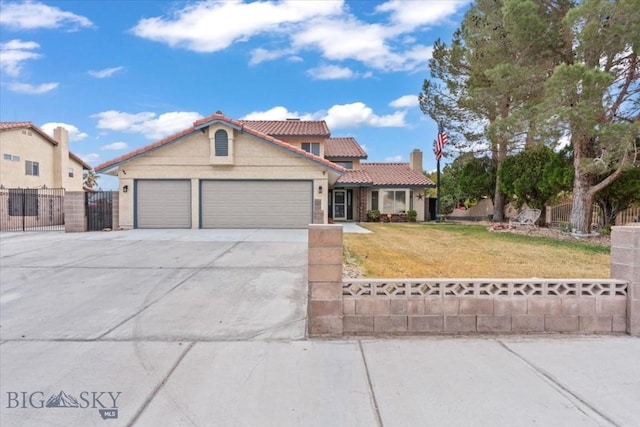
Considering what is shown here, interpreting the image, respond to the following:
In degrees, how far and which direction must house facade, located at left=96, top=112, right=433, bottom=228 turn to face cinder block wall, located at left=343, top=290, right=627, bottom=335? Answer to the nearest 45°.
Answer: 0° — it already faces it

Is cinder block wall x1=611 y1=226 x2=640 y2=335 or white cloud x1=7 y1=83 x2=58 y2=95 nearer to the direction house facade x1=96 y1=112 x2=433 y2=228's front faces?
the cinder block wall

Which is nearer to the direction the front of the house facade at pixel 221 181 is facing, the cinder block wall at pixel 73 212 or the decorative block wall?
the decorative block wall

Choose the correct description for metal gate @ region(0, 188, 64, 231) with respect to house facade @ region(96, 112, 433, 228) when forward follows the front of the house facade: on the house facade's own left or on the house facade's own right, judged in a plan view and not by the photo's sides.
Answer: on the house facade's own right

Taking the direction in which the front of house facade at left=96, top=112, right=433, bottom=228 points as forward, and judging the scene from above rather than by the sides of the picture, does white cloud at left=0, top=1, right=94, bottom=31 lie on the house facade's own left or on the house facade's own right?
on the house facade's own right

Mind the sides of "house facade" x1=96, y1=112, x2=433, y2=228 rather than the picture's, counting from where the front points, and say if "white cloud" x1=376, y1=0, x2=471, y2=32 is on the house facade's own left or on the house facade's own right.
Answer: on the house facade's own left

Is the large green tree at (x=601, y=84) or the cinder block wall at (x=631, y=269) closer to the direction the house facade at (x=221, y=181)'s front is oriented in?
the cinder block wall

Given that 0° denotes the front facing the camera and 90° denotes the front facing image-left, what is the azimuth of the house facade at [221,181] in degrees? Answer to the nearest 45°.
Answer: approximately 0°
